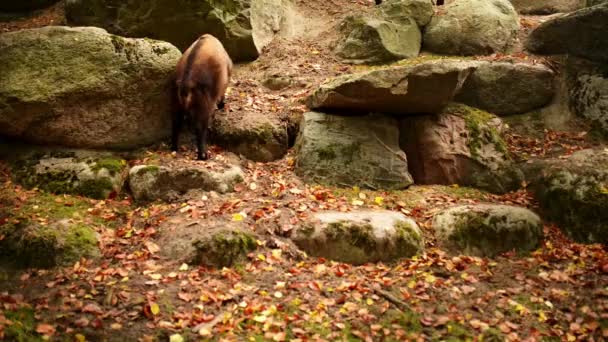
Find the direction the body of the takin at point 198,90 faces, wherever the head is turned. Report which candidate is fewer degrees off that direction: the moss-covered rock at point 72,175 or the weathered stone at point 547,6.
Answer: the weathered stone

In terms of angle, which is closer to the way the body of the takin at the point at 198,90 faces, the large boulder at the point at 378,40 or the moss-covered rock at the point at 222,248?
the large boulder

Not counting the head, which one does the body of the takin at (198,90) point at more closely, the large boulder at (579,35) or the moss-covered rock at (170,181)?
the large boulder

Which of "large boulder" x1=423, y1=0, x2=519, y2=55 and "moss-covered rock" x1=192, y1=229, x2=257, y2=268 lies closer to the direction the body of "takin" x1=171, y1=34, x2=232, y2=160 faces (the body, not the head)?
the large boulder

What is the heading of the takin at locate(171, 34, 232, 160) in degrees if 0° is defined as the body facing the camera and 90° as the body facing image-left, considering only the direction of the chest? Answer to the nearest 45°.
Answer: approximately 225°

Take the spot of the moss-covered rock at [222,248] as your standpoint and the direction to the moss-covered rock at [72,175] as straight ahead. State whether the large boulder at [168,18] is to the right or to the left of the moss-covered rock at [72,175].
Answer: right

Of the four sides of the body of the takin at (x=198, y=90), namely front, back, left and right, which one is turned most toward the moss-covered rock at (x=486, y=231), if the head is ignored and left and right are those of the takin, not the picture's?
right

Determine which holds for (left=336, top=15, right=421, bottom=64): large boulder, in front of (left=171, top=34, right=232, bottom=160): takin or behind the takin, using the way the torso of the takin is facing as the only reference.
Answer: in front

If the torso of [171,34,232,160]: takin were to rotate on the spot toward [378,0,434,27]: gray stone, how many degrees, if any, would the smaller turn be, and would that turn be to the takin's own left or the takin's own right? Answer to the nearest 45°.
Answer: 0° — it already faces it

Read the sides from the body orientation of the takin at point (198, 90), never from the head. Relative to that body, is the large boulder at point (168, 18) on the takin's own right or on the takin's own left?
on the takin's own left

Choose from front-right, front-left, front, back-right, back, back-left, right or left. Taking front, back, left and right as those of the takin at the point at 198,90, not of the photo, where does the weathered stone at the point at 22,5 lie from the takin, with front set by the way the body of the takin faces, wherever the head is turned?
left
